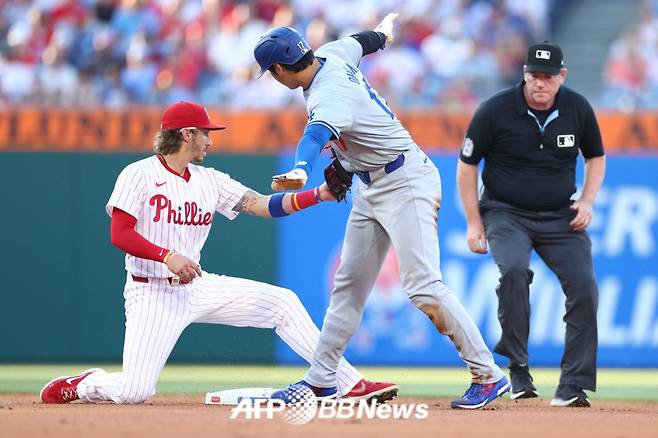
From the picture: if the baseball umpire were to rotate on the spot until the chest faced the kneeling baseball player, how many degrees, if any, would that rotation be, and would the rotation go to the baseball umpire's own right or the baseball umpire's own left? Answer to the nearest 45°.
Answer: approximately 45° to the baseball umpire's own right

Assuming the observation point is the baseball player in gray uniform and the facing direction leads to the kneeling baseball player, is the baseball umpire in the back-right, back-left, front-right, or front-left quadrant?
back-right

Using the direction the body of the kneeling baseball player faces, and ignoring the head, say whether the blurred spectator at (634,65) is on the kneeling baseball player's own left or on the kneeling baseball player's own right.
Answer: on the kneeling baseball player's own left

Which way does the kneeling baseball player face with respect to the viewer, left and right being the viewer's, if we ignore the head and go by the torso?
facing the viewer and to the right of the viewer

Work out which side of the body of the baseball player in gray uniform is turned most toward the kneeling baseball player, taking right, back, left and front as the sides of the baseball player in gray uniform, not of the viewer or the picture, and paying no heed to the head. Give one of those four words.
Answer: front

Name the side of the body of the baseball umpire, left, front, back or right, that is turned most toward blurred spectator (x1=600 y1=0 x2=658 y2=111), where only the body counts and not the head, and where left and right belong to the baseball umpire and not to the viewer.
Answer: back

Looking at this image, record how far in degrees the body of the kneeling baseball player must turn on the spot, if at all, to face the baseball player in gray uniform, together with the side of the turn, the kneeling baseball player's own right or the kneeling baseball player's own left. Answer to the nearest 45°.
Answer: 0° — they already face them

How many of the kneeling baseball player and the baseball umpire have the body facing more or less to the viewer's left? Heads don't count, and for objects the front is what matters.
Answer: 0

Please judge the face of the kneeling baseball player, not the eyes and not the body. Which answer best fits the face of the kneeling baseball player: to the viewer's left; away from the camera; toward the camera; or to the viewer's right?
to the viewer's right

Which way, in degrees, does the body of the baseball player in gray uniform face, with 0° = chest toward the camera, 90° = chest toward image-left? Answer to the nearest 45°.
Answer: approximately 90°

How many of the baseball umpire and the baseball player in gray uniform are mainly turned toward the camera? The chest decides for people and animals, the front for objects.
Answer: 1
